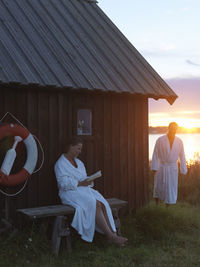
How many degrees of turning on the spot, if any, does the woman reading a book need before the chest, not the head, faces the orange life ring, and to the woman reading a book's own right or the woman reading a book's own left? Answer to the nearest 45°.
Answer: approximately 135° to the woman reading a book's own right

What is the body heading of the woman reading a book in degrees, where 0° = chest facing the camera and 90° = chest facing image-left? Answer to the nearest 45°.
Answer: approximately 315°
